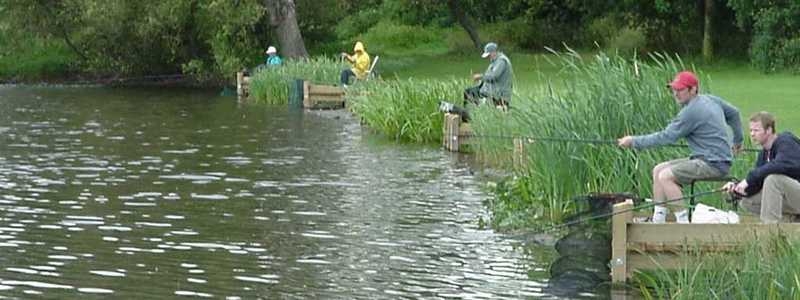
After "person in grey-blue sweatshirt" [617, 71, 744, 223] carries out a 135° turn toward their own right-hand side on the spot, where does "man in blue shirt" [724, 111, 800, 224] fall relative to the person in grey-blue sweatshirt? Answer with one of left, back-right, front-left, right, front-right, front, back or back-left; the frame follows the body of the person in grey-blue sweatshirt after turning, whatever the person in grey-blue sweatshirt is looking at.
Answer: right

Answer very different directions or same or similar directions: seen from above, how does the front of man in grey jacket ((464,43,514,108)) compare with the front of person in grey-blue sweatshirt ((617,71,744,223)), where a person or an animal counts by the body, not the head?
same or similar directions

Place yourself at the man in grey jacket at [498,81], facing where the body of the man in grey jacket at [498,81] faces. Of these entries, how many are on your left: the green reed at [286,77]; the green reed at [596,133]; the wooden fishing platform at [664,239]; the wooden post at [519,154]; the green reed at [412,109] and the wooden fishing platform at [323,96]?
3

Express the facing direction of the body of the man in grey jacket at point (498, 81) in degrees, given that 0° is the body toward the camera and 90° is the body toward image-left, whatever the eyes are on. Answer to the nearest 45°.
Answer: approximately 90°

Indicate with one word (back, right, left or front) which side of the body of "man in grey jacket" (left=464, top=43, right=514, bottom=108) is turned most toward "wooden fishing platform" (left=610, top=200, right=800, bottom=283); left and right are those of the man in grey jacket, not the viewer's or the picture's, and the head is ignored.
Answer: left

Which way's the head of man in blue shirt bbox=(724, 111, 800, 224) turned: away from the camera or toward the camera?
toward the camera

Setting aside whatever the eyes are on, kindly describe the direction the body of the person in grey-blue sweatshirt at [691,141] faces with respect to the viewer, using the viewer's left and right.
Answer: facing to the left of the viewer

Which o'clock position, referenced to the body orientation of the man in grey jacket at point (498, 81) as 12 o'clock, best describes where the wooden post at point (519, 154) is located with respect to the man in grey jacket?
The wooden post is roughly at 9 o'clock from the man in grey jacket.

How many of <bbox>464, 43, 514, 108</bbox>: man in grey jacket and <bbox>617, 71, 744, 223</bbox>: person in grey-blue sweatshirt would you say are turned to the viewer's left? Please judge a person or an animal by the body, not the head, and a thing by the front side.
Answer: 2
